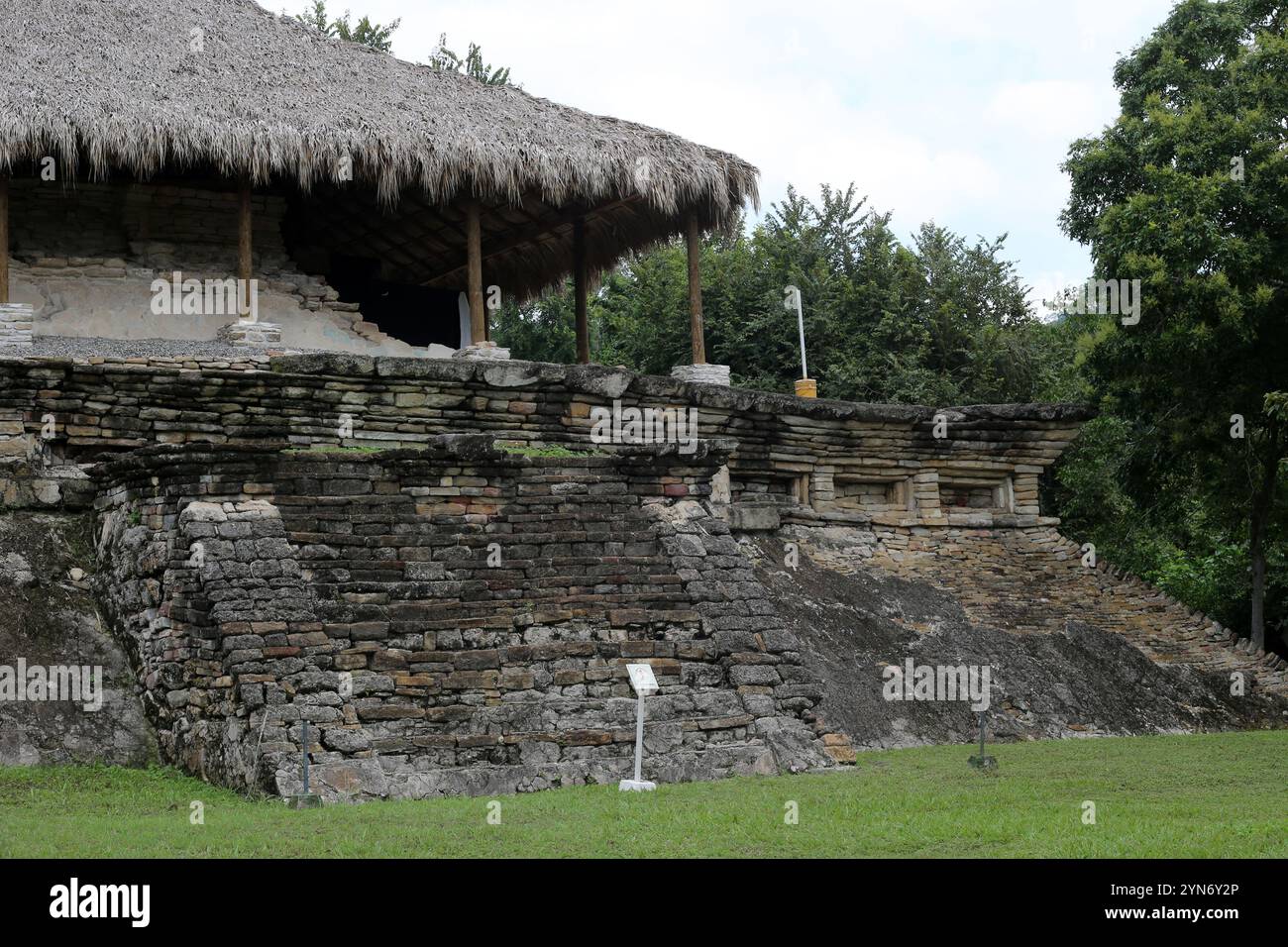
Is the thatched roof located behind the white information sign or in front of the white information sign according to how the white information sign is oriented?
behind

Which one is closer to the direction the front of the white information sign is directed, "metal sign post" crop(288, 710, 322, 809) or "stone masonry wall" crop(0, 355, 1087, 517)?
the metal sign post

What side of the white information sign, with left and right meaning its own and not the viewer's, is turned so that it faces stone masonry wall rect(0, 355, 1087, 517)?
back

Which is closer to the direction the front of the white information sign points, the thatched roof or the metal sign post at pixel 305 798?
the metal sign post

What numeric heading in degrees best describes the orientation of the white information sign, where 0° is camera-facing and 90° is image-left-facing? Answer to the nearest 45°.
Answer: approximately 0°

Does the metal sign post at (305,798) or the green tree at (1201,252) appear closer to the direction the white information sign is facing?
the metal sign post

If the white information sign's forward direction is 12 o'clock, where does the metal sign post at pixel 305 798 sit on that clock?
The metal sign post is roughly at 2 o'clock from the white information sign.

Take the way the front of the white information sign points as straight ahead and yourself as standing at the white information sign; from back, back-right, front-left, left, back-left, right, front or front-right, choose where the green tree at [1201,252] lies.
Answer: back-left
